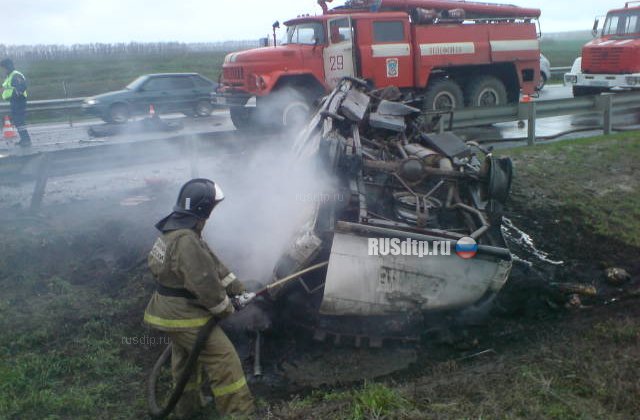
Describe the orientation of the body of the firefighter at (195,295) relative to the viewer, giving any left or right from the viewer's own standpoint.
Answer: facing away from the viewer and to the right of the viewer

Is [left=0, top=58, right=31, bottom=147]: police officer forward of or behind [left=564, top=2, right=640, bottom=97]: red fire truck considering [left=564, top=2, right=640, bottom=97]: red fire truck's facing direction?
forward

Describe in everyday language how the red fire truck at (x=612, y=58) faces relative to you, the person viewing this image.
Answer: facing the viewer and to the left of the viewer

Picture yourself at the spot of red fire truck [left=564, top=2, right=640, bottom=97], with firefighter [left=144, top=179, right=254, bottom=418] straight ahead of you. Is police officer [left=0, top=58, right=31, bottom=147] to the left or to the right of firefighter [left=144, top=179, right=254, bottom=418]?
right

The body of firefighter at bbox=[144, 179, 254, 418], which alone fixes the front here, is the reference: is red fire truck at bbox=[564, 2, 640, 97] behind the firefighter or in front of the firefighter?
in front

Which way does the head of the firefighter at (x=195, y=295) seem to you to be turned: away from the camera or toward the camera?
away from the camera
